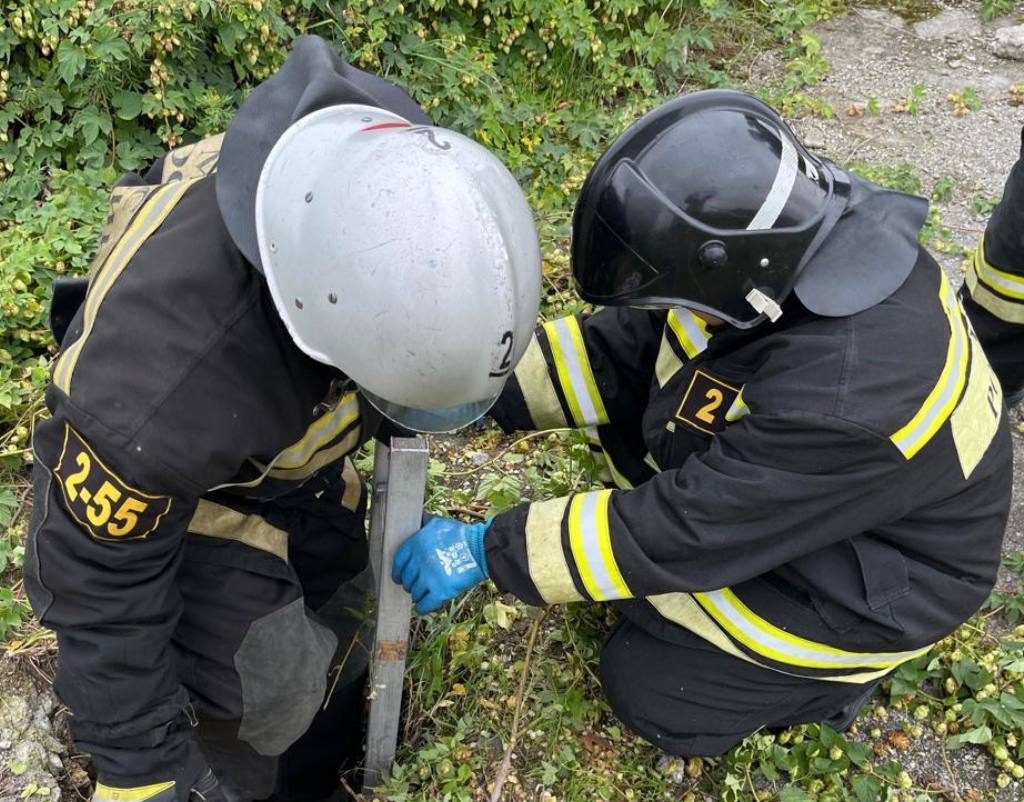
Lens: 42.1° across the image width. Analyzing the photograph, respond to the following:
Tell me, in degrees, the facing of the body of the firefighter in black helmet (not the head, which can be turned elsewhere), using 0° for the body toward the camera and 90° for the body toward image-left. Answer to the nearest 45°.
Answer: approximately 90°

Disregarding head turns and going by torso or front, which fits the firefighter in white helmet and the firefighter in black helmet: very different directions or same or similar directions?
very different directions

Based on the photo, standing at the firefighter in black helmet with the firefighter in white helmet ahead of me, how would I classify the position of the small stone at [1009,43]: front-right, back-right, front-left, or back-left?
back-right

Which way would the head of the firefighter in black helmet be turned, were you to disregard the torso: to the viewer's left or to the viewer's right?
to the viewer's left

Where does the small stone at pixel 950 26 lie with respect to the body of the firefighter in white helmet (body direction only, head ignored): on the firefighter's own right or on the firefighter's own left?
on the firefighter's own left

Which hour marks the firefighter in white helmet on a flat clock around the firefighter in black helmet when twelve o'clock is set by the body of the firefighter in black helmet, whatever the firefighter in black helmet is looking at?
The firefighter in white helmet is roughly at 11 o'clock from the firefighter in black helmet.

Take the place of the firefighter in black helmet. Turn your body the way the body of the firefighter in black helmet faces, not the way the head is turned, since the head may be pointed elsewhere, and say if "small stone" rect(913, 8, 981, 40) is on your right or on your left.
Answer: on your right

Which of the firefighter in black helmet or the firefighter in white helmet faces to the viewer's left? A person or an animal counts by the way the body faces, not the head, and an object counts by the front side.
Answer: the firefighter in black helmet

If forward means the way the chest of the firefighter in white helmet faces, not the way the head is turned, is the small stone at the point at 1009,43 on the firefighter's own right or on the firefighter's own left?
on the firefighter's own left

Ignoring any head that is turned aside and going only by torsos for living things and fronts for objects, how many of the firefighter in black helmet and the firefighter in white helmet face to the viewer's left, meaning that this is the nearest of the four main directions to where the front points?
1
